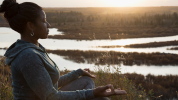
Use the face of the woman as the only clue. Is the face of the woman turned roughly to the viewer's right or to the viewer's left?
to the viewer's right

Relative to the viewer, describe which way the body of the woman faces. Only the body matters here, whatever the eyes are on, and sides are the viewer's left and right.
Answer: facing to the right of the viewer
